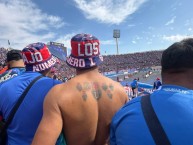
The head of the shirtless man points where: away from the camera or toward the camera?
away from the camera

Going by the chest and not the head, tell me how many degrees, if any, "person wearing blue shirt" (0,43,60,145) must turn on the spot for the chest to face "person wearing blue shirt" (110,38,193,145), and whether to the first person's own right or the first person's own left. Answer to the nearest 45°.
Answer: approximately 90° to the first person's own right

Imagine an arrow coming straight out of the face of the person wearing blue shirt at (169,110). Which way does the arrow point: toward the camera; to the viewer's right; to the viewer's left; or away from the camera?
away from the camera

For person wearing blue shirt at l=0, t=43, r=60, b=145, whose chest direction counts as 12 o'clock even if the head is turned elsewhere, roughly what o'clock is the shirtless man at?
The shirtless man is roughly at 3 o'clock from the person wearing blue shirt.

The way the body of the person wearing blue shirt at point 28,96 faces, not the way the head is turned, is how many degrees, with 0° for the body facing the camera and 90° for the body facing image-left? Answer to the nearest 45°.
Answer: approximately 225°
